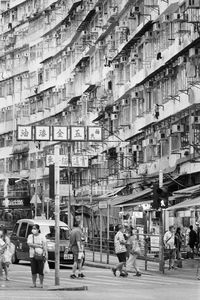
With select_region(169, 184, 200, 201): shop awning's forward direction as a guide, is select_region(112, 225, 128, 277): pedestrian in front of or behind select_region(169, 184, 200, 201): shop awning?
in front

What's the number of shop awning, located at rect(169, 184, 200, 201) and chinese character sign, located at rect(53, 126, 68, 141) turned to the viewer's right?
0

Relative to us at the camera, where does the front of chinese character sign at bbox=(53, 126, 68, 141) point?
facing the viewer

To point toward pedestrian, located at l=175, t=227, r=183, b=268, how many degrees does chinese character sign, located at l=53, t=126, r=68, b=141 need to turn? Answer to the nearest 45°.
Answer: approximately 135° to its left

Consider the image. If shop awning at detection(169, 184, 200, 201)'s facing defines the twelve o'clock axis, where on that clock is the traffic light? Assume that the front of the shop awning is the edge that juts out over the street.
The traffic light is roughly at 11 o'clock from the shop awning.

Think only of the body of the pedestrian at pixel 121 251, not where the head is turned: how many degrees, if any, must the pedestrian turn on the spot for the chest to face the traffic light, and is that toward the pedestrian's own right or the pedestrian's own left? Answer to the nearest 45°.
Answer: approximately 45° to the pedestrian's own left

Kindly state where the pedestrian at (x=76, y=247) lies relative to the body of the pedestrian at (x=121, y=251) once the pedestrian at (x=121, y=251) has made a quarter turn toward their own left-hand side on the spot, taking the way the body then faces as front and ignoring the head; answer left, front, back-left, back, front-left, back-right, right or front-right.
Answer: back-left
